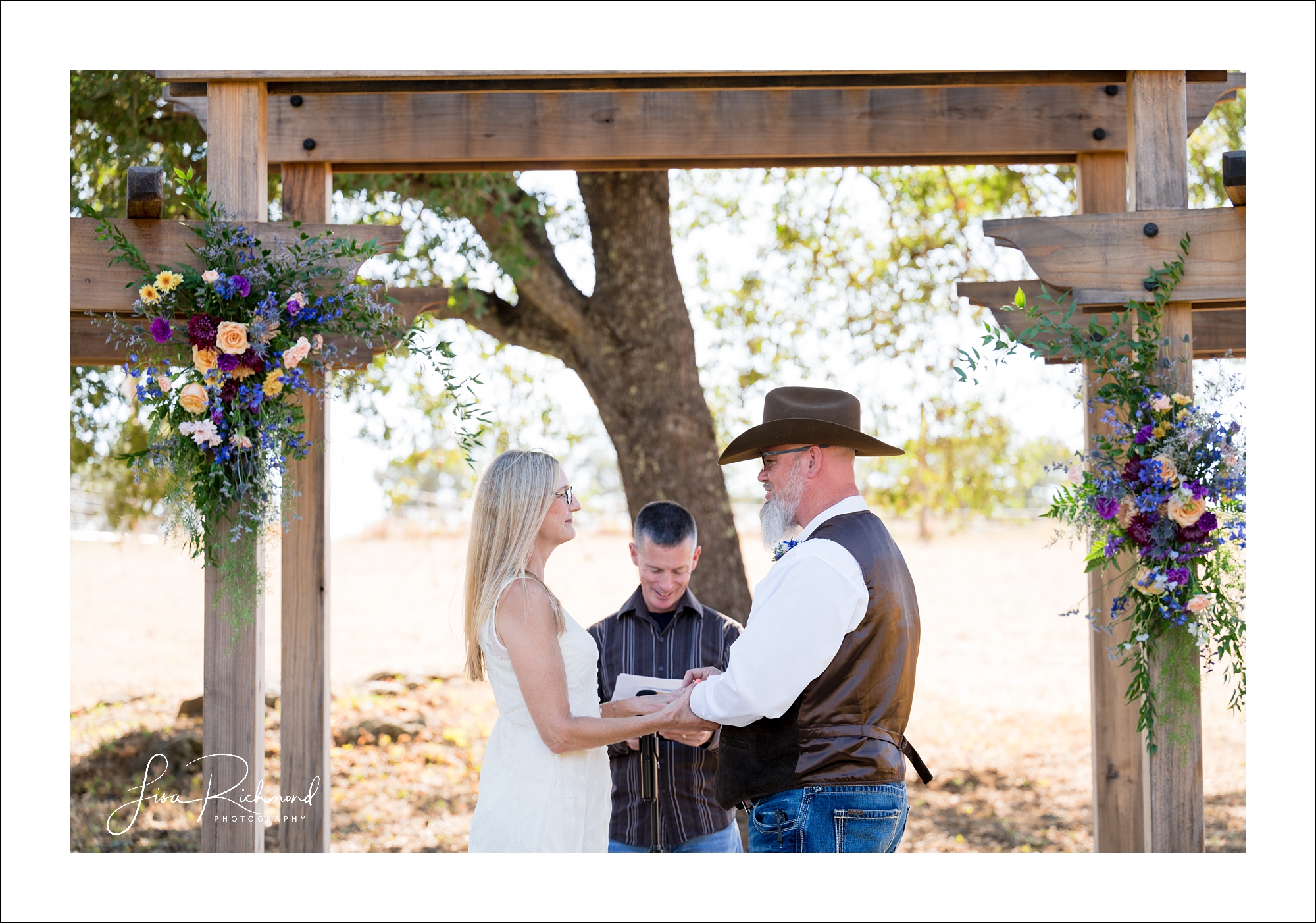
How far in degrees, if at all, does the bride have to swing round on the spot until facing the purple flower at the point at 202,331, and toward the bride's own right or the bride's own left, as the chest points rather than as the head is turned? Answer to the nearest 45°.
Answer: approximately 180°

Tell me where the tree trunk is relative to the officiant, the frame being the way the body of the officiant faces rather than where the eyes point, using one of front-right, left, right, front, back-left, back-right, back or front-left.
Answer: back

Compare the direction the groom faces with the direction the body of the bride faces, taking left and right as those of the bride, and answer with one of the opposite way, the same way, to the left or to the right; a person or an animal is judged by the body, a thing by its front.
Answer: the opposite way

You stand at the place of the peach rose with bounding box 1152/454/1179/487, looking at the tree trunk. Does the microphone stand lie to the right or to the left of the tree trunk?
left

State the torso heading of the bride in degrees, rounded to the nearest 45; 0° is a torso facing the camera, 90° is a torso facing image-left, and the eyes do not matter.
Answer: approximately 270°

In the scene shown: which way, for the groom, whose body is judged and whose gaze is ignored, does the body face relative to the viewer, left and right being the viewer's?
facing to the left of the viewer

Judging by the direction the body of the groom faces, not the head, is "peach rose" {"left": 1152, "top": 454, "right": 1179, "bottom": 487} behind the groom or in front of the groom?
behind

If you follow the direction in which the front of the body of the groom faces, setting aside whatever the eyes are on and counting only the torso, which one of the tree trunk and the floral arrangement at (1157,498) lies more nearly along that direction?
the tree trunk

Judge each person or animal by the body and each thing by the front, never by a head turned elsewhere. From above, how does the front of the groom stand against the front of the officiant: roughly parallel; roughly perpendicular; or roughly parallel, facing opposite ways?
roughly perpendicular

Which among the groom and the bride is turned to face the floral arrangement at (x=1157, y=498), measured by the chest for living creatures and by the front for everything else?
the bride
